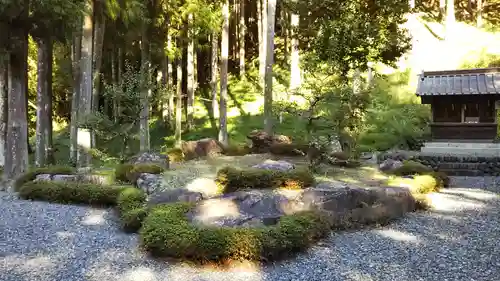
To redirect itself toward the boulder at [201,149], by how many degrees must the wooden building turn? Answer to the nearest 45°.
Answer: approximately 45° to its right

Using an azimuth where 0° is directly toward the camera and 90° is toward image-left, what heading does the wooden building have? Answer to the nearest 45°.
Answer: approximately 0°

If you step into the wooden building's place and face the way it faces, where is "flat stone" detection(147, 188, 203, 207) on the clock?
The flat stone is roughly at 1 o'clock from the wooden building.

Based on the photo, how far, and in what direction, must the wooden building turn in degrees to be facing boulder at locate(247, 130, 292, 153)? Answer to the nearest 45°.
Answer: approximately 45° to its right

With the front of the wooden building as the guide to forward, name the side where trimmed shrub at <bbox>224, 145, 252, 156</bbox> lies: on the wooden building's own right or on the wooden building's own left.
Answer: on the wooden building's own right

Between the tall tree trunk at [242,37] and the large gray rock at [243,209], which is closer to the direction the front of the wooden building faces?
the large gray rock

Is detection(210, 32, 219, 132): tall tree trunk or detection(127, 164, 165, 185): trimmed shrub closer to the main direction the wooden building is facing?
the trimmed shrub

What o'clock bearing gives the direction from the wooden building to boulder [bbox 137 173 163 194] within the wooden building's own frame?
The boulder is roughly at 1 o'clock from the wooden building.

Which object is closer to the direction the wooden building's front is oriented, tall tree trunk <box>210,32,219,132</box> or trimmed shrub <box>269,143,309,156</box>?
the trimmed shrub
